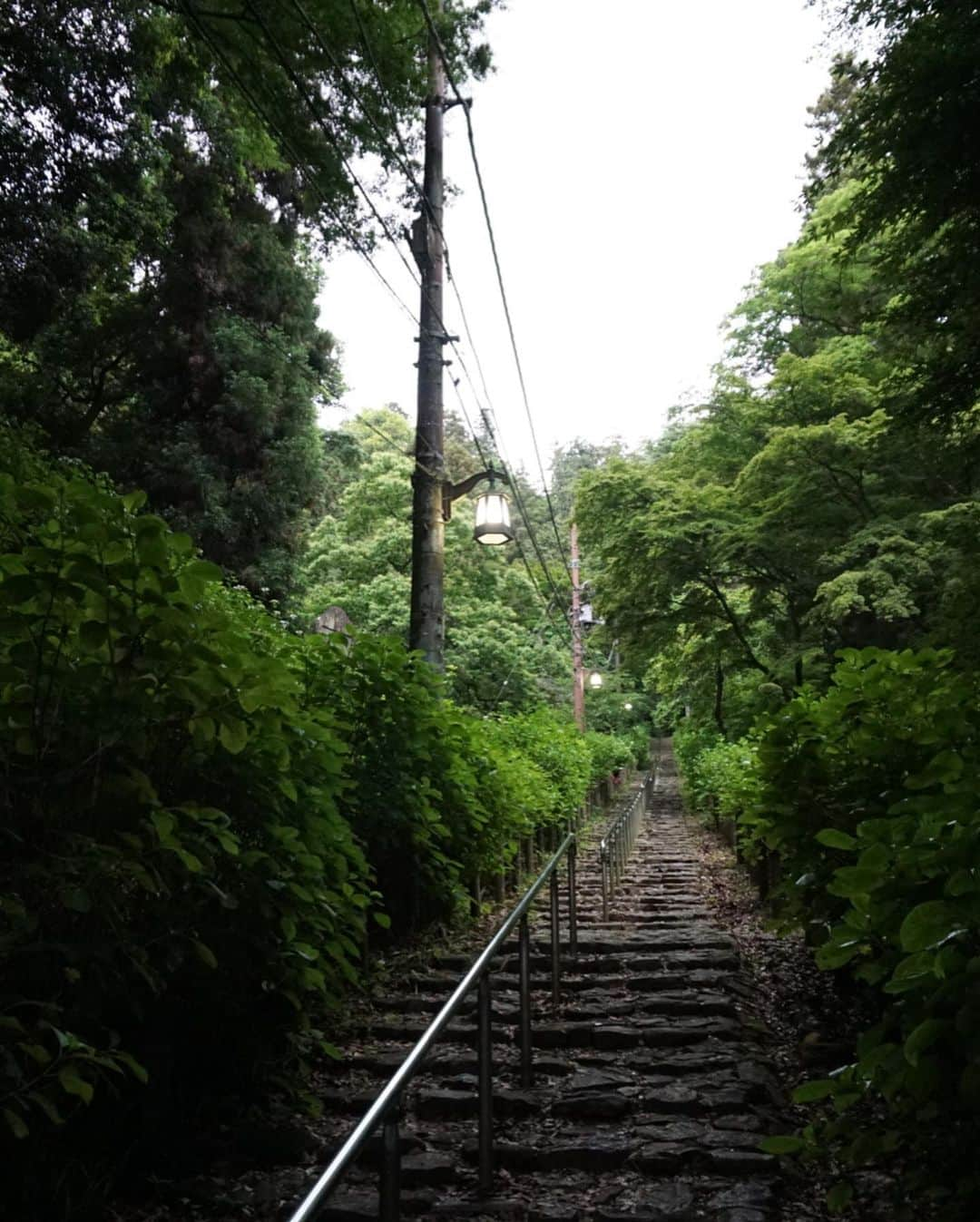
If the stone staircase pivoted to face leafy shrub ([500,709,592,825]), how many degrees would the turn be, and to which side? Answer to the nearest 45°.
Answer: approximately 180°

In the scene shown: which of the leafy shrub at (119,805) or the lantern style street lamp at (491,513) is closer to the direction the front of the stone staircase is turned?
the leafy shrub

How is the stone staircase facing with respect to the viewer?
toward the camera

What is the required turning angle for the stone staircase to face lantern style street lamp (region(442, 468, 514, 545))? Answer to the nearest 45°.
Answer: approximately 180°

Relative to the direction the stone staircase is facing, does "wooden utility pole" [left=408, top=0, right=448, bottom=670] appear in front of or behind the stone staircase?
behind

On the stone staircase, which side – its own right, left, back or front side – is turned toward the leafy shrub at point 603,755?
back

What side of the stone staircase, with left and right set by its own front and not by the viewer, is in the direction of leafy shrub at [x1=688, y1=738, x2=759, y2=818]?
back
